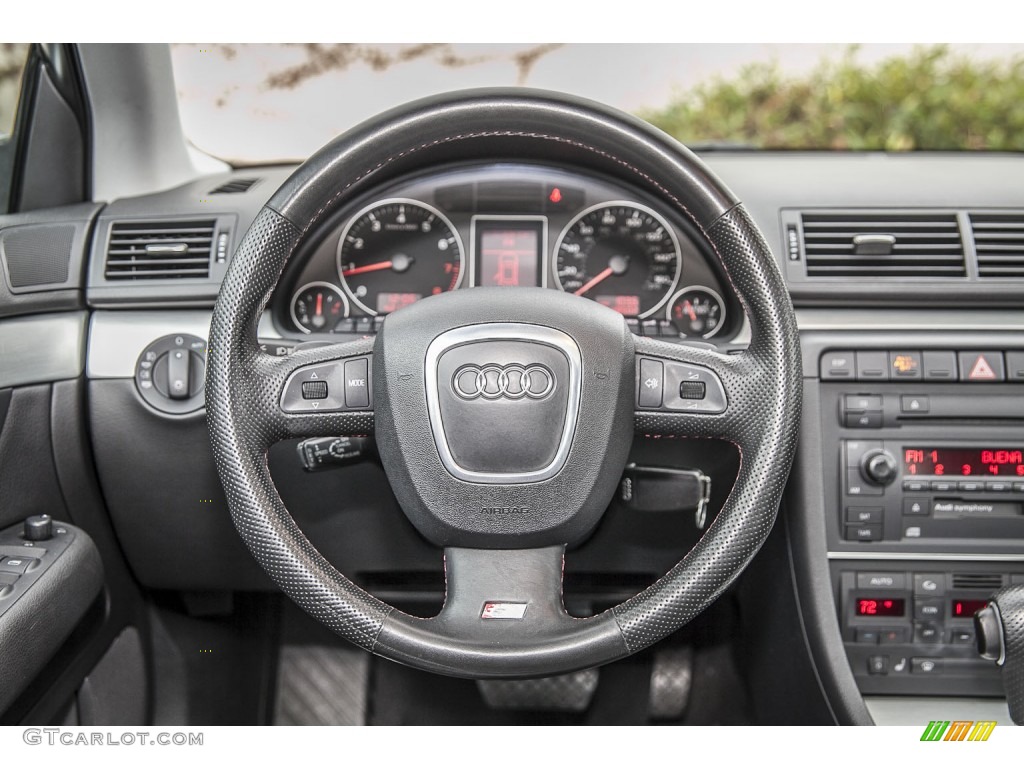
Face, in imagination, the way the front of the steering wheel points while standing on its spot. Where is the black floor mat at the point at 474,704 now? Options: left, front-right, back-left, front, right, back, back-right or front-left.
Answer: back

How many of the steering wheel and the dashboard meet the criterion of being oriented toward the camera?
2

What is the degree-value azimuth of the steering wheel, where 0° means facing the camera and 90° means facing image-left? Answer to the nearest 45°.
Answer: approximately 0°
